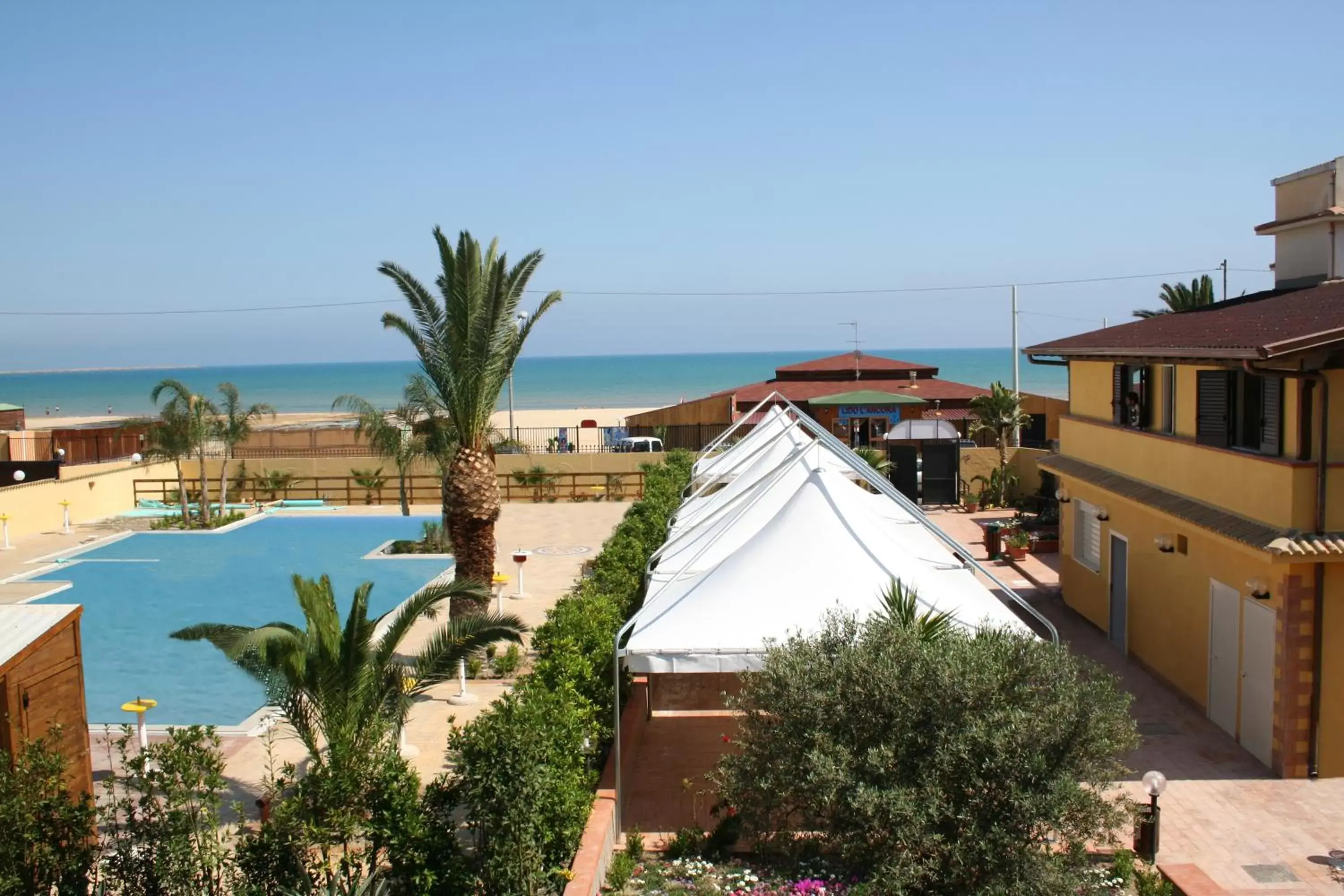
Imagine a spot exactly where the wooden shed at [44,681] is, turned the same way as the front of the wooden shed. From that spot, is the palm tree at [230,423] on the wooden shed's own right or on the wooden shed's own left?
on the wooden shed's own left

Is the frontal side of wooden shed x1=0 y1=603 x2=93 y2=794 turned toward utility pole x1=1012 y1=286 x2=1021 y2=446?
no

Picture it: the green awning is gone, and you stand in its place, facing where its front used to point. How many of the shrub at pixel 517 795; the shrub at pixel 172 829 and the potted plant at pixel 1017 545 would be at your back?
0

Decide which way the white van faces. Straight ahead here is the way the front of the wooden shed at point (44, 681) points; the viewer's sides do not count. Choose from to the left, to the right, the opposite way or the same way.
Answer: the opposite way

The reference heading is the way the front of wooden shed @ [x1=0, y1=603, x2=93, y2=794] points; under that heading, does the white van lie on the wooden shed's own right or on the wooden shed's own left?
on the wooden shed's own left

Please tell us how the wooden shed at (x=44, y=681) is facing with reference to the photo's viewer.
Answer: facing the viewer and to the right of the viewer

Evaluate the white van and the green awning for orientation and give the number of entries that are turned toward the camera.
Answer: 1

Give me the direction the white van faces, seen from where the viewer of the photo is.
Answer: facing to the left of the viewer

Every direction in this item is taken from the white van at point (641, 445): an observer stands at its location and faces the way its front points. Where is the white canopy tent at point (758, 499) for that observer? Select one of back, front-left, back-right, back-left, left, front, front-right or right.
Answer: left

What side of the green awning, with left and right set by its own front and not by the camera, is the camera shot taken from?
front

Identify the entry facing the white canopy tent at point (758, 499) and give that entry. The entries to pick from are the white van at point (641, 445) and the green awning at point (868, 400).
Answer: the green awning

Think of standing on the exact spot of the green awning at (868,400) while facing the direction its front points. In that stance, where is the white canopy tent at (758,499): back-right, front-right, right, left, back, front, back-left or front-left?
front

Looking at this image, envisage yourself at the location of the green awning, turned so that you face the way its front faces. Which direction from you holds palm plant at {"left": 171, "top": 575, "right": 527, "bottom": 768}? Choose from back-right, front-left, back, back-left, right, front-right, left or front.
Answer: front

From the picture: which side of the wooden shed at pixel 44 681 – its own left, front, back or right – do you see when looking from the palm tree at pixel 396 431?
left

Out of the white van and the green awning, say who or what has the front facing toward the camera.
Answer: the green awning

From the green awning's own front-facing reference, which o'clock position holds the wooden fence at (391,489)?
The wooden fence is roughly at 1 o'clock from the green awning.

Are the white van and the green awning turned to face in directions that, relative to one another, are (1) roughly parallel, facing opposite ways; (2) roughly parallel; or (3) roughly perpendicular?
roughly perpendicular
